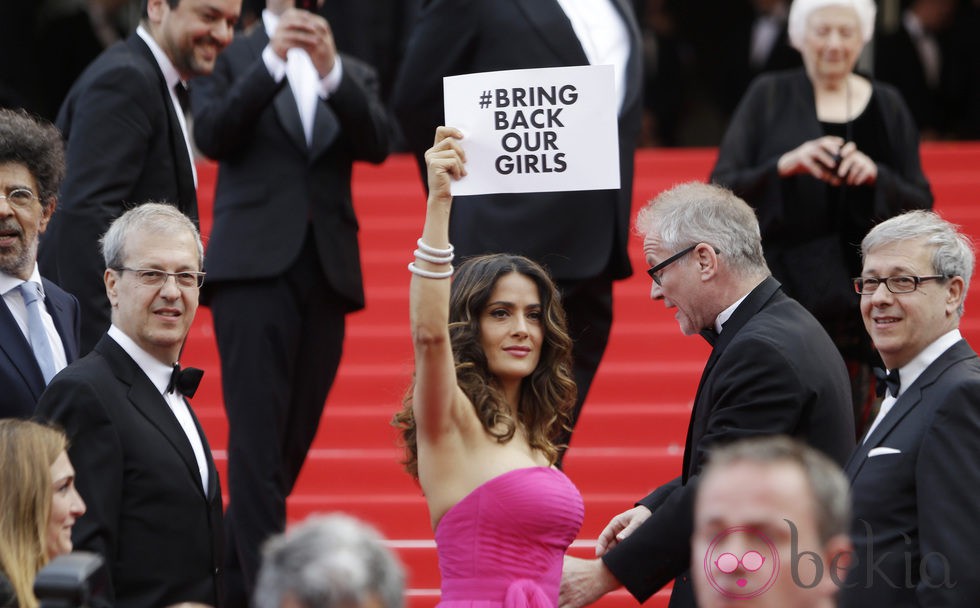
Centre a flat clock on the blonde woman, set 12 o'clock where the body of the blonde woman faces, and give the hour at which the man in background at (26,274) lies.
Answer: The man in background is roughly at 9 o'clock from the blonde woman.

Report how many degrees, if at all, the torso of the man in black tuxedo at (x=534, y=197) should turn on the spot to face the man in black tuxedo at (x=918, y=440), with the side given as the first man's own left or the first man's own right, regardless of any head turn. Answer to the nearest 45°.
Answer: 0° — they already face them

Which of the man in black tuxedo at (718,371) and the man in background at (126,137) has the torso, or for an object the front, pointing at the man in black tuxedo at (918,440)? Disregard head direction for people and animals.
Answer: the man in background

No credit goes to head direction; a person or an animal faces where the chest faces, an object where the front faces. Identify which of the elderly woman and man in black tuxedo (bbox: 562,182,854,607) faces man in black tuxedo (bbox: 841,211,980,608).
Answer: the elderly woman

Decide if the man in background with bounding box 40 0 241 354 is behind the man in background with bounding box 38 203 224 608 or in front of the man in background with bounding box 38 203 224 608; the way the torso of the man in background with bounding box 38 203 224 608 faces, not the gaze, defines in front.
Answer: behind

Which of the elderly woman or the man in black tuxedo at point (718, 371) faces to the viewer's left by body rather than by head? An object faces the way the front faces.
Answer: the man in black tuxedo

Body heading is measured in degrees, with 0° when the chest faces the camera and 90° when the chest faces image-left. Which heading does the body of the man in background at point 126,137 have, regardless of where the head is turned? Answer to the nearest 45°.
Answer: approximately 315°

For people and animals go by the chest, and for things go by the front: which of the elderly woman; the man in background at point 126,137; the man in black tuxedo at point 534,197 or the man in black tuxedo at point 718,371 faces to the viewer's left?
the man in black tuxedo at point 718,371

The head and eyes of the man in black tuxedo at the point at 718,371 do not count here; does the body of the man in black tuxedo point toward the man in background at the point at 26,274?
yes

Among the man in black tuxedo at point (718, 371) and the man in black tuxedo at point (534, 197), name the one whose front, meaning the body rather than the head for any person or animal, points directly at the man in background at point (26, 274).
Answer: the man in black tuxedo at point (718, 371)
